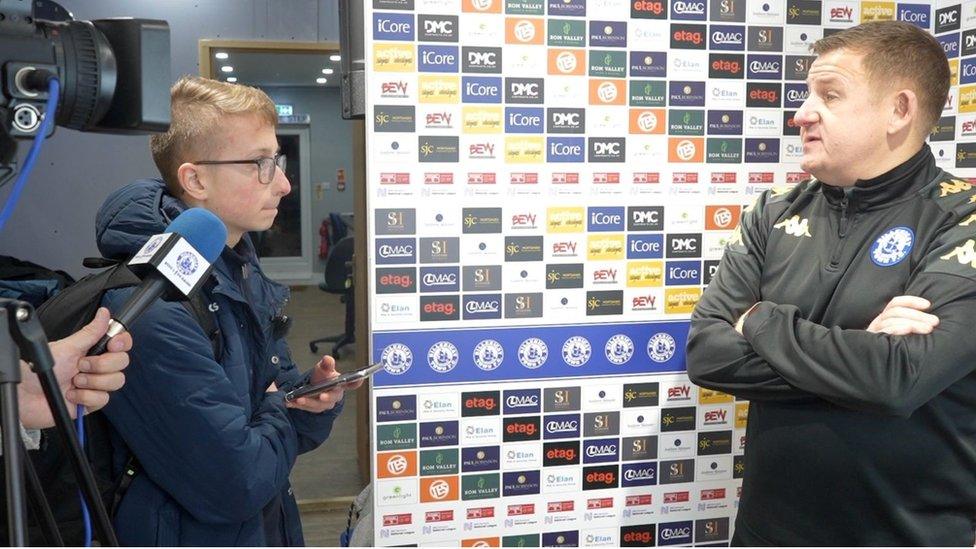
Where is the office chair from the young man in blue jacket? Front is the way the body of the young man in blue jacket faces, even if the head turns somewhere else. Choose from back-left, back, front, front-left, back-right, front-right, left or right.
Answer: left

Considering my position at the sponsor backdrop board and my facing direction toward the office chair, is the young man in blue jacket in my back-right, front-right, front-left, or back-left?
back-left

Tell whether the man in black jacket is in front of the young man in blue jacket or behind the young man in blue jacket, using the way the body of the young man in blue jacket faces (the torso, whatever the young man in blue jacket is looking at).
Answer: in front

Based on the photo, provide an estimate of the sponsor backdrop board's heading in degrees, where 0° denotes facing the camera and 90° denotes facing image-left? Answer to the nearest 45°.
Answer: approximately 0°

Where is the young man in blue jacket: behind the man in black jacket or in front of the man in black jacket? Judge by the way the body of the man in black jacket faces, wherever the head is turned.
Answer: in front

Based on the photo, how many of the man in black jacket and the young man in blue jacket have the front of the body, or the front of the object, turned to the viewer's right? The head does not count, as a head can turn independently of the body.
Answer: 1

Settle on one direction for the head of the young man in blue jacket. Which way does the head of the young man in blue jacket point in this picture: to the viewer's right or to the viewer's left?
to the viewer's right

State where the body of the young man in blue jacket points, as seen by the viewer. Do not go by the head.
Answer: to the viewer's right

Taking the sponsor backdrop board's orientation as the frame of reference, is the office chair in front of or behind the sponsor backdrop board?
behind

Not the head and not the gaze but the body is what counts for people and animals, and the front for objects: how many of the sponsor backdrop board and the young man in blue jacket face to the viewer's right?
1

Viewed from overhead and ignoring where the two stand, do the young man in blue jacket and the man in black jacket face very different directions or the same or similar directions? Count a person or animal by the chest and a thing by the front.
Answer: very different directions

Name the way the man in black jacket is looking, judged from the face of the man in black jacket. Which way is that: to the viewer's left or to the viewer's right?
to the viewer's left

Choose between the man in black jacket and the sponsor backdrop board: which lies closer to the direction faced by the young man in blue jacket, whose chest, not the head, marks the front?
the man in black jacket
